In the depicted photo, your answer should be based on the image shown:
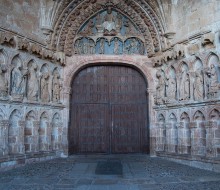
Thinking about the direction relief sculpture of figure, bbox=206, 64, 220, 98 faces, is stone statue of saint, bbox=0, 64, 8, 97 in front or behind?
in front

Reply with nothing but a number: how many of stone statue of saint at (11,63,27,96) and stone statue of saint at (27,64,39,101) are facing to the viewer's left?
0

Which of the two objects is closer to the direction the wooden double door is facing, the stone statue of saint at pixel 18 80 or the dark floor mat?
the dark floor mat

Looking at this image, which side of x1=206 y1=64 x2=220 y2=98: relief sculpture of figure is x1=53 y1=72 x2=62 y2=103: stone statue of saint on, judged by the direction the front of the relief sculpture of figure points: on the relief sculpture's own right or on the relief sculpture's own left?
on the relief sculpture's own right

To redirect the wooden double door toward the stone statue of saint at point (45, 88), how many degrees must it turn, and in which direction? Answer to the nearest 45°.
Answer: approximately 45° to its right

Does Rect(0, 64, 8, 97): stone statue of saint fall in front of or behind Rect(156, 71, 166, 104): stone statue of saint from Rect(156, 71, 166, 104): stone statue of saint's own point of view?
in front

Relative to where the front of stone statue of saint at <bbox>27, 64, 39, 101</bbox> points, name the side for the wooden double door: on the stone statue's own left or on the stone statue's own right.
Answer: on the stone statue's own left

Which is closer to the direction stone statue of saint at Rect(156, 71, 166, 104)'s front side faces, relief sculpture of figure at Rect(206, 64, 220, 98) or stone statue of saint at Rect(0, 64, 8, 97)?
the stone statue of saint
